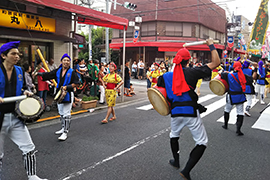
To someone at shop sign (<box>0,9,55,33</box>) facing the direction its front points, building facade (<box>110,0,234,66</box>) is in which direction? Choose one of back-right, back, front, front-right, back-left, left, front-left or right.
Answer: left

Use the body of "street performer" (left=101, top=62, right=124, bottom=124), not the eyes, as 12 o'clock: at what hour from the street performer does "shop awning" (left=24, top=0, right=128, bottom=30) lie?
The shop awning is roughly at 4 o'clock from the street performer.

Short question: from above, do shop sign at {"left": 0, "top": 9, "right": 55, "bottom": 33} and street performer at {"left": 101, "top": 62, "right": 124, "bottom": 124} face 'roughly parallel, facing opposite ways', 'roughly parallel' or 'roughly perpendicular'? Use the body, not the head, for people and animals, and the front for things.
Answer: roughly perpendicular

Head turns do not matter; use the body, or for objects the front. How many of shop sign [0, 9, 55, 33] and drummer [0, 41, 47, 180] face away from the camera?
0

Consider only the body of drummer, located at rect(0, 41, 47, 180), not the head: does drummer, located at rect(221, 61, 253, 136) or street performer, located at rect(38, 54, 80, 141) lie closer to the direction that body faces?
the drummer

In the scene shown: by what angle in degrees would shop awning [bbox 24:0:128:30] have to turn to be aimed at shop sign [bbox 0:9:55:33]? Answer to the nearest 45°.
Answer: approximately 135° to its right

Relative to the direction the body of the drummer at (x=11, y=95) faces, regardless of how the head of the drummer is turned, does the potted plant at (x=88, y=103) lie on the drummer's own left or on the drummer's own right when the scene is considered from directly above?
on the drummer's own left

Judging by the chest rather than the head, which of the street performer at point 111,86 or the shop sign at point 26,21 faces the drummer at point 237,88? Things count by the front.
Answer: the shop sign

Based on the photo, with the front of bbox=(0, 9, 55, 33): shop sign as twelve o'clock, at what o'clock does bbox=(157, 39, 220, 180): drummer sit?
The drummer is roughly at 1 o'clock from the shop sign.

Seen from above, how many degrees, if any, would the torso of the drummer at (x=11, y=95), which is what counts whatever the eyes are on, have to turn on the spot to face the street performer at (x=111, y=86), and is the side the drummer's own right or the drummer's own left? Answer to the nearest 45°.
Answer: approximately 90° to the drummer's own left

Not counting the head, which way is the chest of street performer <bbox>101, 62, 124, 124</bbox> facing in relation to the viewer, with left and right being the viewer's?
facing the viewer and to the left of the viewer
